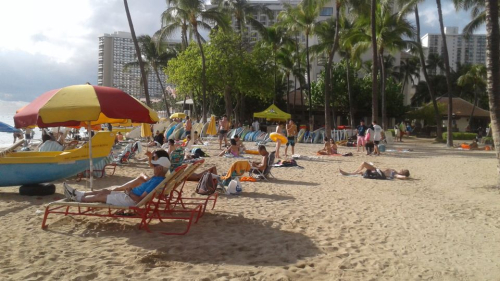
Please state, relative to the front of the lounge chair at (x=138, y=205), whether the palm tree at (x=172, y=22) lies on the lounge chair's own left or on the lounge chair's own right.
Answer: on the lounge chair's own right

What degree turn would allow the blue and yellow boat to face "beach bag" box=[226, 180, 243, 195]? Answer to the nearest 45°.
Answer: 0° — it already faces it

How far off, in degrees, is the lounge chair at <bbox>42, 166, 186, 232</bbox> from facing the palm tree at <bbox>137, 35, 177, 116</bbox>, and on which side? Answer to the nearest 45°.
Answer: approximately 90° to its right

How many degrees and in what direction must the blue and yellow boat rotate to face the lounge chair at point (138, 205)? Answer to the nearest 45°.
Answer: approximately 90° to its right

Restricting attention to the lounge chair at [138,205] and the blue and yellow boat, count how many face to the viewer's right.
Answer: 1

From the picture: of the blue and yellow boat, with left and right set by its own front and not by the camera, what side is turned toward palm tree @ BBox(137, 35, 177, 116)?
left

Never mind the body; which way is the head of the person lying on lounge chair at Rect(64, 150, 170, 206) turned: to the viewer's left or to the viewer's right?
to the viewer's left

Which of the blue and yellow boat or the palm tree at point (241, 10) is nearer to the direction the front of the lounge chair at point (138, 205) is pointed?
the blue and yellow boat

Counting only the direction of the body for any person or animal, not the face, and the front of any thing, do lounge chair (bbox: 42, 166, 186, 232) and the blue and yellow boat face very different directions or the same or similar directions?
very different directions

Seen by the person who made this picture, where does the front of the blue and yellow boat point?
facing to the right of the viewer

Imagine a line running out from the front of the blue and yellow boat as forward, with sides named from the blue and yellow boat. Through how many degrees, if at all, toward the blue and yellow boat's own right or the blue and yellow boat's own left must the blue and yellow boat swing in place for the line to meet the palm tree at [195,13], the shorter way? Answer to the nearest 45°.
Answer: approximately 45° to the blue and yellow boat's own left

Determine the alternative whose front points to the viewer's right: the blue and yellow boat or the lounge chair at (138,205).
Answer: the blue and yellow boat

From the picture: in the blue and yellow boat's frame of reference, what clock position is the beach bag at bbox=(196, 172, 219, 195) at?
The beach bag is roughly at 1 o'clock from the blue and yellow boat.

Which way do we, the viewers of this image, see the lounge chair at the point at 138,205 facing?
facing to the left of the viewer
